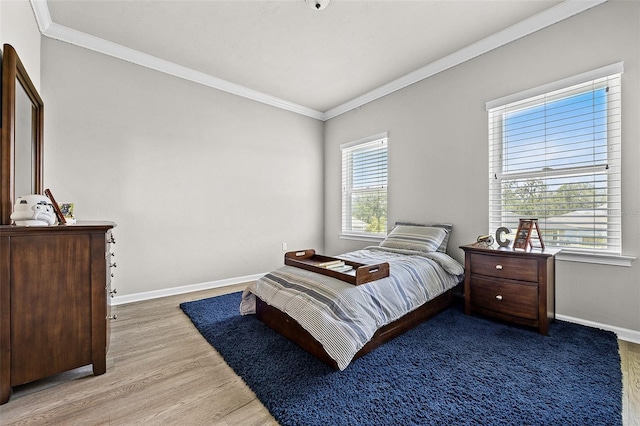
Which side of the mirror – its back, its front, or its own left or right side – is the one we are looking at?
right

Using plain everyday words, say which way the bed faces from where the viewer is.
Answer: facing the viewer and to the left of the viewer

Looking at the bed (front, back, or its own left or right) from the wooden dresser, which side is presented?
front

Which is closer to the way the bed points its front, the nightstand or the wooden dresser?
the wooden dresser

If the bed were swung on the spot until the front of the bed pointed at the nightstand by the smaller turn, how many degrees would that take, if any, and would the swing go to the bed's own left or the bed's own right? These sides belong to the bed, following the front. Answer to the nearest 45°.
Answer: approximately 135° to the bed's own left

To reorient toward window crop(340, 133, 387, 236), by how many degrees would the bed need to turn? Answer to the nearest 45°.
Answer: approximately 135° to its right

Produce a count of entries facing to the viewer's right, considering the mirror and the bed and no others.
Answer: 1

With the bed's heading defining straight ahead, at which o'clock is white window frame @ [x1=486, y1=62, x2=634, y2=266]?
The white window frame is roughly at 7 o'clock from the bed.

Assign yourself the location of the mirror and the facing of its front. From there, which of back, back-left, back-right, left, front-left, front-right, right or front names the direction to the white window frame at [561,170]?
front-right
